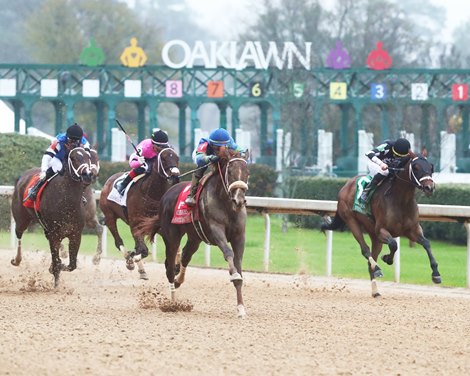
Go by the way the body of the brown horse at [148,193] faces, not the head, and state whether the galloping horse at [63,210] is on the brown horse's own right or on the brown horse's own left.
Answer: on the brown horse's own right

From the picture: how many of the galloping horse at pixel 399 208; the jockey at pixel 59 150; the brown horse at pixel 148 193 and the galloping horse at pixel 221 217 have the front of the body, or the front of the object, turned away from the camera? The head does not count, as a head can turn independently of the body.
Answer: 0

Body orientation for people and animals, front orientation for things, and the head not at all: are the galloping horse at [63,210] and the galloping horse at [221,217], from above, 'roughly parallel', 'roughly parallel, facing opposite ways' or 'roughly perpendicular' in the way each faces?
roughly parallel

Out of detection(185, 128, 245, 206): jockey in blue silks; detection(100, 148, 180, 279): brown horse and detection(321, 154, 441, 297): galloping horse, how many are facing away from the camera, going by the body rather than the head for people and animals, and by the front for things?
0

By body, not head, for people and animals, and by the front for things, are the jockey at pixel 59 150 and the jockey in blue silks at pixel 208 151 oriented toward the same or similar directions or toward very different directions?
same or similar directions

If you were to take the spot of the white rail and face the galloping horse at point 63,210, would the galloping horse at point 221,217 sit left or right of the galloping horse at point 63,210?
left

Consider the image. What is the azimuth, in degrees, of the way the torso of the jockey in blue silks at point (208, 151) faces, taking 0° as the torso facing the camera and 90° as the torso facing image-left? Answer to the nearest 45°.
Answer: approximately 315°

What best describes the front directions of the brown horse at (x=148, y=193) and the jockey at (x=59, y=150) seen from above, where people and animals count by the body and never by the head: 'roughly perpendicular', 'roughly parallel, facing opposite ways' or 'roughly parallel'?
roughly parallel

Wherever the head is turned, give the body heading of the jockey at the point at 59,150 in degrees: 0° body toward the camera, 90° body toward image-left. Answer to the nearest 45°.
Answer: approximately 315°

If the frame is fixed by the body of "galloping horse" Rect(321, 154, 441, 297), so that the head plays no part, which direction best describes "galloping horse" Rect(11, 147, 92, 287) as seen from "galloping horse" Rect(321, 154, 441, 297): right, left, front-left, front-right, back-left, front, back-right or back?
back-right

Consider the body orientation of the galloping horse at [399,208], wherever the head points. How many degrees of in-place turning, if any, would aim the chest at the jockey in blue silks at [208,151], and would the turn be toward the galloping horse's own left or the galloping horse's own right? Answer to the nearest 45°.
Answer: approximately 90° to the galloping horse's own right

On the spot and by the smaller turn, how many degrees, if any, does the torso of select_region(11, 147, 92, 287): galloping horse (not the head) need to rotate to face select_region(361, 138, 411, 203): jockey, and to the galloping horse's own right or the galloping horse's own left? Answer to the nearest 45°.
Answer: approximately 45° to the galloping horse's own left

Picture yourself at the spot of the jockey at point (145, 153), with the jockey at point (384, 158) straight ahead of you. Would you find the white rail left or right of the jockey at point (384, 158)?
left
